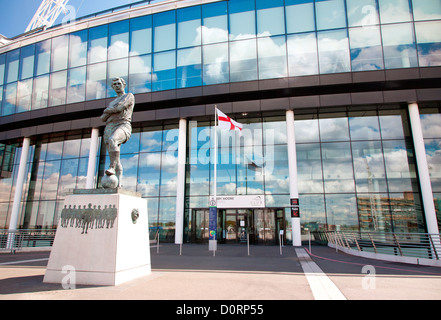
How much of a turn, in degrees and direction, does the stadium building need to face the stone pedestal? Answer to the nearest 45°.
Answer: approximately 45° to its right

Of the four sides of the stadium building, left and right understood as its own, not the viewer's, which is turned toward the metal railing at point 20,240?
right

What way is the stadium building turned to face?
toward the camera

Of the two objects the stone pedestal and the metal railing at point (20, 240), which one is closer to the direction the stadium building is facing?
the stone pedestal

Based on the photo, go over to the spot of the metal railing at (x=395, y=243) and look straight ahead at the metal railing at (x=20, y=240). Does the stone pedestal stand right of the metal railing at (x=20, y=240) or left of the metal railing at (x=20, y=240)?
left
